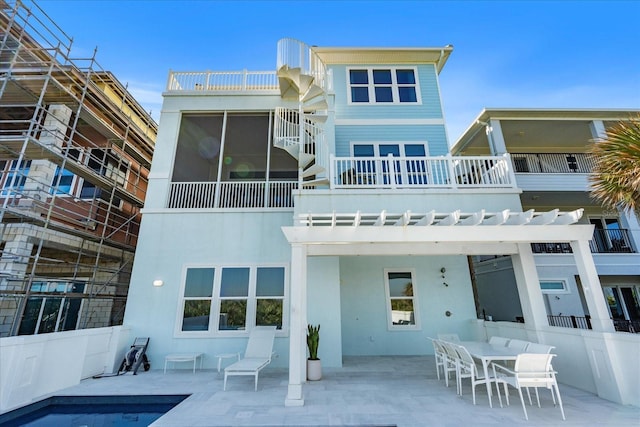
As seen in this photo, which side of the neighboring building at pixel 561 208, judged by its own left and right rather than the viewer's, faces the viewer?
front

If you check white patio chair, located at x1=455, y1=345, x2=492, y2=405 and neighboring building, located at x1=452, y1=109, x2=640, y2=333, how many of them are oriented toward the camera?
1

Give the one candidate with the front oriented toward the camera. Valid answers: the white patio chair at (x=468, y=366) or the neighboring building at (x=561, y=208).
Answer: the neighboring building

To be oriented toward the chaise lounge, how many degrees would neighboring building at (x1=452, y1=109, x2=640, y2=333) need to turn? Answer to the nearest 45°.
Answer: approximately 45° to its right

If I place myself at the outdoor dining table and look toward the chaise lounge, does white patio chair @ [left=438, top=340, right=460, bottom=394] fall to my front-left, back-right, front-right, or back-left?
front-right

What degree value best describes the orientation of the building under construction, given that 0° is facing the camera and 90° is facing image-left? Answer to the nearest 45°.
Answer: approximately 315°

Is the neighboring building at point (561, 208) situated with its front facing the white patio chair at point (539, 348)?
yes

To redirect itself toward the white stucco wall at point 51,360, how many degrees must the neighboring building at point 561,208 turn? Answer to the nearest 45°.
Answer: approximately 45° to its right

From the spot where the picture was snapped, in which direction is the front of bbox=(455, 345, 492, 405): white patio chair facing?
facing away from the viewer and to the right of the viewer

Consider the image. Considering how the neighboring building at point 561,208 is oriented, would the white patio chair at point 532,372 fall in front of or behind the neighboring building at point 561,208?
in front

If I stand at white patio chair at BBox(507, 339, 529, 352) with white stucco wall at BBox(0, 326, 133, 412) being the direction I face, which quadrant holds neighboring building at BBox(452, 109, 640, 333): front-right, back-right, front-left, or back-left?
back-right

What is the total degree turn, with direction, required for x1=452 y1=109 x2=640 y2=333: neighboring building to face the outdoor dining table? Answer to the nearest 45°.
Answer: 0° — it already faces it

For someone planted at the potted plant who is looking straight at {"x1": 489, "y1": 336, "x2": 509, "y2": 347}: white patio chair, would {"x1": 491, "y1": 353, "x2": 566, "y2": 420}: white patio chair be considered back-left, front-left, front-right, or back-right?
front-right

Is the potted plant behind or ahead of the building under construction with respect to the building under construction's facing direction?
ahead

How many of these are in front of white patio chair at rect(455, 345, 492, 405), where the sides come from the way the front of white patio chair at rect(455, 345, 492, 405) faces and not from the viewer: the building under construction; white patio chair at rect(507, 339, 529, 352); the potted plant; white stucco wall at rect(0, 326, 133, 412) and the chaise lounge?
1

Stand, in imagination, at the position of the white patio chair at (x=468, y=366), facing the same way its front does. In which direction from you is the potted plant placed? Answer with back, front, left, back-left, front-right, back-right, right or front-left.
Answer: back-left
